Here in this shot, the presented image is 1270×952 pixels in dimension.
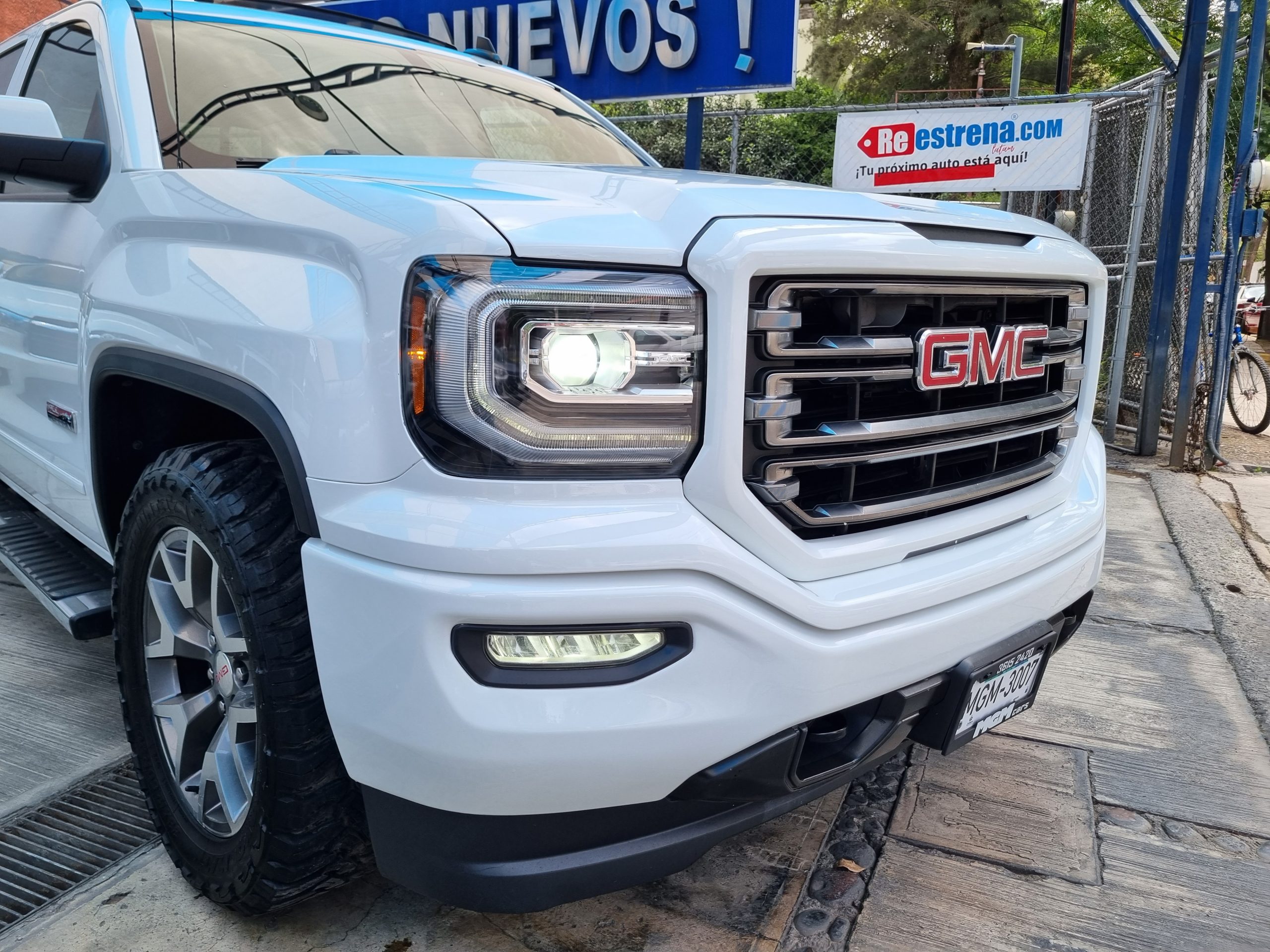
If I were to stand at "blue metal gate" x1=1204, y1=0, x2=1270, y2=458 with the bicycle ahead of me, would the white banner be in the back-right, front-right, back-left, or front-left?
front-left

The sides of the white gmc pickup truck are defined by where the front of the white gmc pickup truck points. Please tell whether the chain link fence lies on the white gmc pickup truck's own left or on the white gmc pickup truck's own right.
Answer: on the white gmc pickup truck's own left

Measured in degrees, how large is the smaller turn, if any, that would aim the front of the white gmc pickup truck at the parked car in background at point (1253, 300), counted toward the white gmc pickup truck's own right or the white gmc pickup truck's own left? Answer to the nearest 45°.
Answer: approximately 90° to the white gmc pickup truck's own left

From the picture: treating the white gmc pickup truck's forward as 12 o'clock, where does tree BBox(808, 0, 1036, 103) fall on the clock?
The tree is roughly at 8 o'clock from the white gmc pickup truck.

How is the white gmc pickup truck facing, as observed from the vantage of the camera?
facing the viewer and to the right of the viewer

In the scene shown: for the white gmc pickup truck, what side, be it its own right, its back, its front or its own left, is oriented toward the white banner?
left

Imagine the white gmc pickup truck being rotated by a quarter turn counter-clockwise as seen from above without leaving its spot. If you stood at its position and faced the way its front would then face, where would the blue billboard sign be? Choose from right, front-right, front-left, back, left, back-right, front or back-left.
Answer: front-left

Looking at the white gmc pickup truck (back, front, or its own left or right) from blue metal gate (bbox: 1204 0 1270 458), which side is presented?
left

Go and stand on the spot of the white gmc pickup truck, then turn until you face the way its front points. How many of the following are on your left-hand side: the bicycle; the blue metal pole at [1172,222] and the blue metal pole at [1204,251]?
3

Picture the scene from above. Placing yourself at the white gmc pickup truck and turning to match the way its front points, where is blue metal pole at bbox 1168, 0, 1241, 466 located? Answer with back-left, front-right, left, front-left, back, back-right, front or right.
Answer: left
